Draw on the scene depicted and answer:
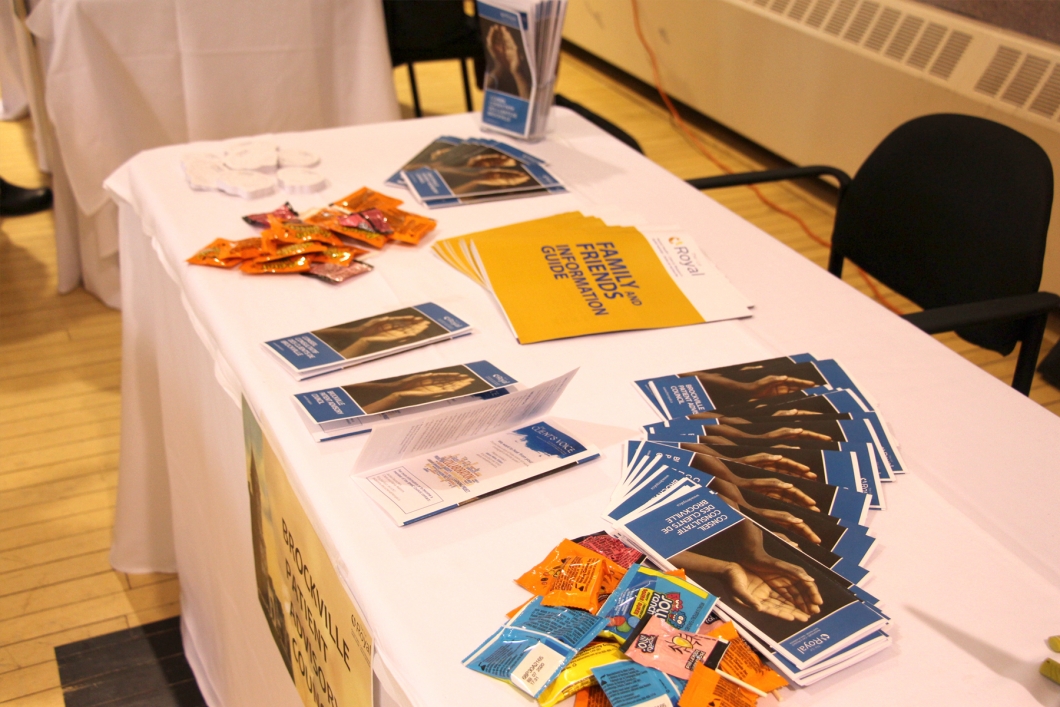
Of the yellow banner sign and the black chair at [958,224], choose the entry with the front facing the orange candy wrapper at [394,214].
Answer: the black chair

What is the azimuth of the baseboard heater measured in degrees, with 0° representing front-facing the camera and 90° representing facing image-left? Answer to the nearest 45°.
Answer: approximately 45°

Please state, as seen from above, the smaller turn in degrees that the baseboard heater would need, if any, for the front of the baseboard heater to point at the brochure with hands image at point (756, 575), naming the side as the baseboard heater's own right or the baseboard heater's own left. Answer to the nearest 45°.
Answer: approximately 45° to the baseboard heater's own left

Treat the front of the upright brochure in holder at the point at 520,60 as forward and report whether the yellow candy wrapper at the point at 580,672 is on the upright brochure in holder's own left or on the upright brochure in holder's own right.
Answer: on the upright brochure in holder's own left

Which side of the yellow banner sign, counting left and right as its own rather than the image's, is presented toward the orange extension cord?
back
